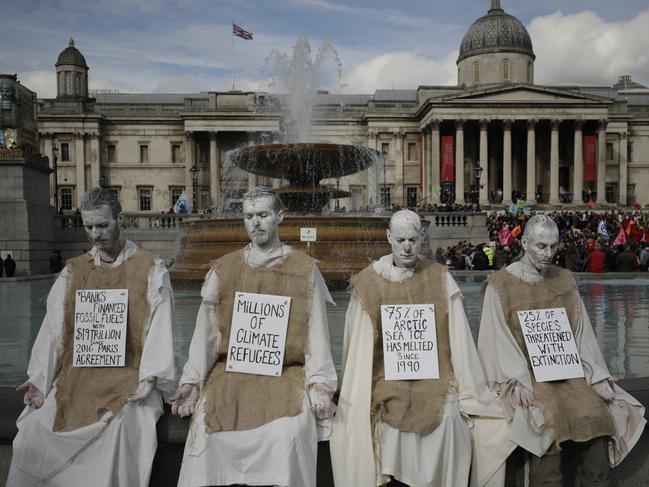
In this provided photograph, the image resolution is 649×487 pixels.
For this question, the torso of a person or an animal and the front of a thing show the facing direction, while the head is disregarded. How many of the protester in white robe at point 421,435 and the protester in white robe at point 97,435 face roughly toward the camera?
2

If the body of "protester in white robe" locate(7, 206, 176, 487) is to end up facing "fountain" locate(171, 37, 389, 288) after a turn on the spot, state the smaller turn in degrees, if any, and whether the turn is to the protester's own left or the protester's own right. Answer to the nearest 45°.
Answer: approximately 135° to the protester's own left

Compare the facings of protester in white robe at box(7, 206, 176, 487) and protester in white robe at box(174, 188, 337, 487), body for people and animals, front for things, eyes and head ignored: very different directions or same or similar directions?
same or similar directions

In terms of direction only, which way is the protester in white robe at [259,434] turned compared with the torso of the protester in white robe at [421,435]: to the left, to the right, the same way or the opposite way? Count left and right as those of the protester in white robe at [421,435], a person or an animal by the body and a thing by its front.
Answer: the same way

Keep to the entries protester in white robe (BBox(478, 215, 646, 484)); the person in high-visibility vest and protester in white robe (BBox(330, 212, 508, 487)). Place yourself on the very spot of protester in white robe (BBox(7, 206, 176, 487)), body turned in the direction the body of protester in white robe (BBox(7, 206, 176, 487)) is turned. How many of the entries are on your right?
0

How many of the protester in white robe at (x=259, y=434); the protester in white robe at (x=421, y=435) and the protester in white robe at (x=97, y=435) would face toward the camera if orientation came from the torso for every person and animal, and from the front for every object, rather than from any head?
3

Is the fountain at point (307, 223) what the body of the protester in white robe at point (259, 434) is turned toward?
no

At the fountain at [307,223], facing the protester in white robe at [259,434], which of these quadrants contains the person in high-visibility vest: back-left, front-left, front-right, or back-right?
back-left

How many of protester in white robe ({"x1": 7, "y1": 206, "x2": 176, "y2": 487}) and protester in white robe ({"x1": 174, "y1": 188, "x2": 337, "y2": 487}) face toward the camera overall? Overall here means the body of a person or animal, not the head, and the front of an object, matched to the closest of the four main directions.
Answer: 2

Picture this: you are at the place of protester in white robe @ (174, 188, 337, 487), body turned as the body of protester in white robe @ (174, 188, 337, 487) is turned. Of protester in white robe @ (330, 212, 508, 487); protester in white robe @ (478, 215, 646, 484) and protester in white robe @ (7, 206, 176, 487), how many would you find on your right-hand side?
1

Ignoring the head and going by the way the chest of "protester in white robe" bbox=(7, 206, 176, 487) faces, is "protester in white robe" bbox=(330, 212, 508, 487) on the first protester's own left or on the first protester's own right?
on the first protester's own left

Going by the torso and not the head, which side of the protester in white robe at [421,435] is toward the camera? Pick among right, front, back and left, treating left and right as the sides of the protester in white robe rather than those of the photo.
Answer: front

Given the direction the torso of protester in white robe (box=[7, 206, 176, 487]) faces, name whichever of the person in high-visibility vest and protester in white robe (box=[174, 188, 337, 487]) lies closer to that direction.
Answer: the protester in white robe

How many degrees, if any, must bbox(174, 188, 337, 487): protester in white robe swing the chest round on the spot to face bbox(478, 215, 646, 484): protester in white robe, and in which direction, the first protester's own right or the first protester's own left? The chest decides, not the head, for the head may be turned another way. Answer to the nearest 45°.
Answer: approximately 90° to the first protester's own left

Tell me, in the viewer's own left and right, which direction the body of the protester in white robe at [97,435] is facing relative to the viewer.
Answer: facing the viewer

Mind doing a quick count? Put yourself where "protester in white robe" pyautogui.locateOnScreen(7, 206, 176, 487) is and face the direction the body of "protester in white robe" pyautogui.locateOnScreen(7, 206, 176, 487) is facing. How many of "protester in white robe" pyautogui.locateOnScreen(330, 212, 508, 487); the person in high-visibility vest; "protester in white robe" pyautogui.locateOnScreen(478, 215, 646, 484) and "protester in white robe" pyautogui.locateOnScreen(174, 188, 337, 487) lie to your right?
0

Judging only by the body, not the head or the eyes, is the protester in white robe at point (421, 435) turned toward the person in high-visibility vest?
no

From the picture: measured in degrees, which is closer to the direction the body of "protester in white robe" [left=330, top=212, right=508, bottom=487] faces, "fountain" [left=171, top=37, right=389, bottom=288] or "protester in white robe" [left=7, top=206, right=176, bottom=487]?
the protester in white robe

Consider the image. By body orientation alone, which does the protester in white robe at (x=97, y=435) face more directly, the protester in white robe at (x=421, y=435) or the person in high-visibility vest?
the protester in white robe
